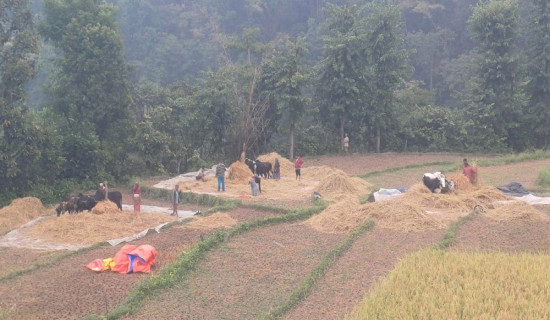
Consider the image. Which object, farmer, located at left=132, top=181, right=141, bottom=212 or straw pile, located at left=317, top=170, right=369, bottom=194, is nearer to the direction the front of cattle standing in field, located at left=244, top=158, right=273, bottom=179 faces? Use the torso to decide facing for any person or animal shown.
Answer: the farmer

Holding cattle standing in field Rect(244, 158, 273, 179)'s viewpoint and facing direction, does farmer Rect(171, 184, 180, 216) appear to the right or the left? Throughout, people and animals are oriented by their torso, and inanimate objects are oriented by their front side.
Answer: on its left

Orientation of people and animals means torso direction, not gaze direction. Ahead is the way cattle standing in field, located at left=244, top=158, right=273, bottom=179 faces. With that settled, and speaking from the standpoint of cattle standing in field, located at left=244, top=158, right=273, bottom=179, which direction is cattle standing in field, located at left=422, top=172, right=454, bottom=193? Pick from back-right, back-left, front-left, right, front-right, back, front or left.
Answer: back-left

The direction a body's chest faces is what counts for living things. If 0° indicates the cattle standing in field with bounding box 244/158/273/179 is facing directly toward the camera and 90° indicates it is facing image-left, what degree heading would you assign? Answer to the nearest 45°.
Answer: approximately 90°

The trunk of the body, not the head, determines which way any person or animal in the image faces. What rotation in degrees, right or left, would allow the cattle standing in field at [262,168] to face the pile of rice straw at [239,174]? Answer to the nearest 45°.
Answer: approximately 45° to its left

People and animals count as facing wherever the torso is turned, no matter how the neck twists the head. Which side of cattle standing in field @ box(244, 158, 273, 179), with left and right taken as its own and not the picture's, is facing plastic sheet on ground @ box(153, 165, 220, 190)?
front

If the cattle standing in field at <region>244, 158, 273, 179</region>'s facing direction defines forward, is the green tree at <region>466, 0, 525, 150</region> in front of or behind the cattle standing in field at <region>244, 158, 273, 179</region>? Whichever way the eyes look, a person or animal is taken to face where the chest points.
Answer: behind

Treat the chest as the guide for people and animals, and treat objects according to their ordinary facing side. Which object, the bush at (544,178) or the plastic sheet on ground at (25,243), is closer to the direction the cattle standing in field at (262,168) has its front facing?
the plastic sheet on ground

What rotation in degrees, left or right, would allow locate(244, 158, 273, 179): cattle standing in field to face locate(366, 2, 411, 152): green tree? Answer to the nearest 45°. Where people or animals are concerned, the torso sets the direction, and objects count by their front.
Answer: approximately 135° to its right

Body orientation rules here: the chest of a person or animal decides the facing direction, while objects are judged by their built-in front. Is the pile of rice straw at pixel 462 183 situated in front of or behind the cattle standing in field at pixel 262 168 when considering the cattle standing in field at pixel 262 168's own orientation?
behind

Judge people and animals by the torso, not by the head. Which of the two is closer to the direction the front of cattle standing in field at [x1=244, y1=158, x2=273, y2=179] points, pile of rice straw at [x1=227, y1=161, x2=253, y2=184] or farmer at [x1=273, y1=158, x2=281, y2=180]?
the pile of rice straw

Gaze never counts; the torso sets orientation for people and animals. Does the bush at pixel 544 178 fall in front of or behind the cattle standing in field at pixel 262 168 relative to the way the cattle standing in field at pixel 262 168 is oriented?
behind

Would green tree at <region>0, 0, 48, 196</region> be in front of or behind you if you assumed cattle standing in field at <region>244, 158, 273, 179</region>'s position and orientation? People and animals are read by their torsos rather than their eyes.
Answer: in front
